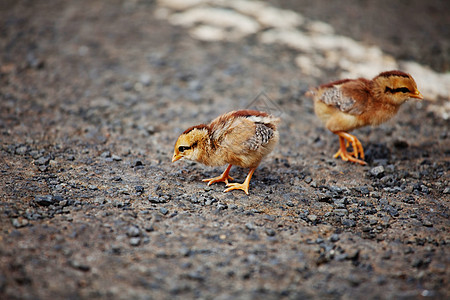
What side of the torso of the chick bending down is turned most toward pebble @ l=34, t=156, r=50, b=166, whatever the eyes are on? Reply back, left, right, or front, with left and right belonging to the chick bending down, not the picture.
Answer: front

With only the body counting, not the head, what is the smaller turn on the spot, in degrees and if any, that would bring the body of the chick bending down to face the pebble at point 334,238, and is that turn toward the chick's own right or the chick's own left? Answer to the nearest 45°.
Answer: approximately 135° to the chick's own left

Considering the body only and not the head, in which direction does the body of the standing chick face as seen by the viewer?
to the viewer's right

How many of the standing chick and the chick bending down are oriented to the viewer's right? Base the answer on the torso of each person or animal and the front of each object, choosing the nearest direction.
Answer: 1

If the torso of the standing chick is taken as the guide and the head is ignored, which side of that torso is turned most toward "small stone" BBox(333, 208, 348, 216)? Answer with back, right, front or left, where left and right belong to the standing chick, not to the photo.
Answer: right

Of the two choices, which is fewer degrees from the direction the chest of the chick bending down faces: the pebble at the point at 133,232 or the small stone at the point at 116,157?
the small stone

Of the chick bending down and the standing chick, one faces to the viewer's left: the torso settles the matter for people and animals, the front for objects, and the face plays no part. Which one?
the chick bending down

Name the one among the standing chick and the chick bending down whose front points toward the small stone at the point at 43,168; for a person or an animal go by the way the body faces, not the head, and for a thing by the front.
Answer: the chick bending down

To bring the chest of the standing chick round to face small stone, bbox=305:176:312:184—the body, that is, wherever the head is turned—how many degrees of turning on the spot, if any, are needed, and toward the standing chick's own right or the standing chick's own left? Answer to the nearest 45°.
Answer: approximately 135° to the standing chick's own right

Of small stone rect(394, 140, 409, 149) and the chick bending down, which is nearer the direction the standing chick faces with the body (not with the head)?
the small stone

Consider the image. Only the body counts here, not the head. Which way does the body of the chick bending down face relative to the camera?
to the viewer's left

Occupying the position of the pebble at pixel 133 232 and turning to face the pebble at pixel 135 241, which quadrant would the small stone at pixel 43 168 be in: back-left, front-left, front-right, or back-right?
back-right

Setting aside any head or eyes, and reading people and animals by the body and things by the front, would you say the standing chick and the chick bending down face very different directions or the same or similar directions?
very different directions

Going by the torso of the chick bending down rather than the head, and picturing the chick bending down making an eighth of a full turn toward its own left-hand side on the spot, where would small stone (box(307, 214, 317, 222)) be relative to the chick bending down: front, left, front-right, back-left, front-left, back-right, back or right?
left
